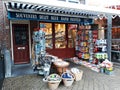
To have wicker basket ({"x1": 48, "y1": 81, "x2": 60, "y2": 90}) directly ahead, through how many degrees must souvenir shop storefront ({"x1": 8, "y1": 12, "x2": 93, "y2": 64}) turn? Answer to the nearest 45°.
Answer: approximately 45° to its right

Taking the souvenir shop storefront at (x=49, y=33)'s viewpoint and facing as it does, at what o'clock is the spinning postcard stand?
The spinning postcard stand is roughly at 2 o'clock from the souvenir shop storefront.

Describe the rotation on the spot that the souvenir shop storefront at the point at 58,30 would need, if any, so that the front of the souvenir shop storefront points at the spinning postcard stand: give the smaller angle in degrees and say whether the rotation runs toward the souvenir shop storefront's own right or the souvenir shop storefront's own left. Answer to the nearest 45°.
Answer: approximately 45° to the souvenir shop storefront's own right
